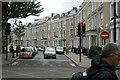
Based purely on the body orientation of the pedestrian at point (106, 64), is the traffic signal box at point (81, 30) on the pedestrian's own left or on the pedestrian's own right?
on the pedestrian's own left
